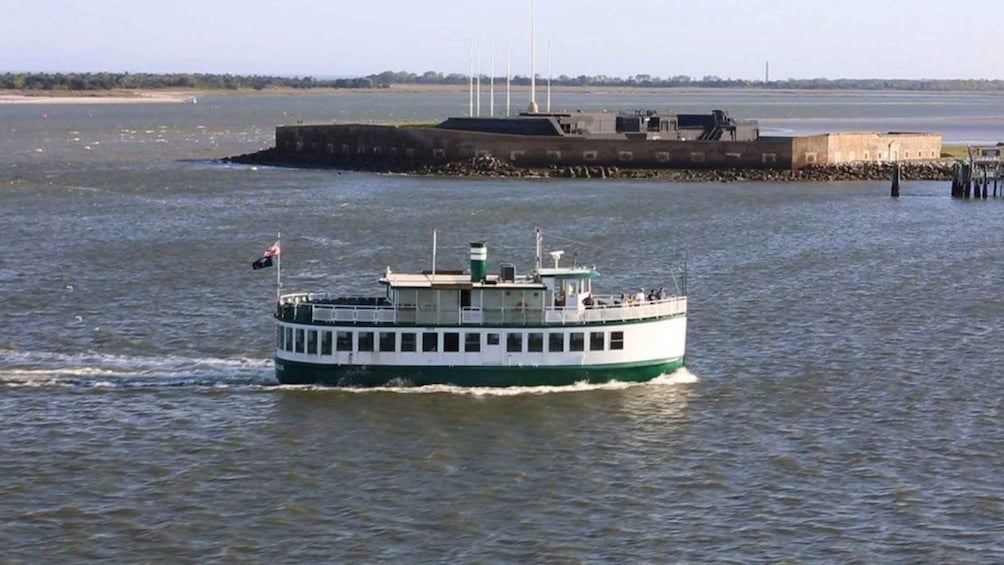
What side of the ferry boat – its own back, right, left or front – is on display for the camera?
right
